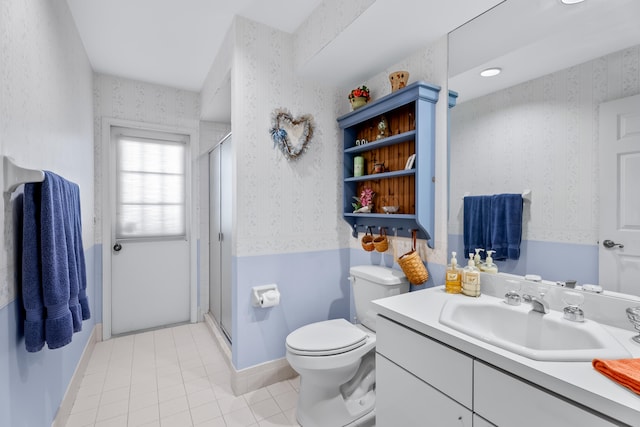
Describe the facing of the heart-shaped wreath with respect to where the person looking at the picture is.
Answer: facing the viewer

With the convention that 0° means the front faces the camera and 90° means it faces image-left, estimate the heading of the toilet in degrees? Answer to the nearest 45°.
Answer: approximately 45°

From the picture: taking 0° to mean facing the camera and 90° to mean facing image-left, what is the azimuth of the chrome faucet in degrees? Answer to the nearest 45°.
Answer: approximately 45°

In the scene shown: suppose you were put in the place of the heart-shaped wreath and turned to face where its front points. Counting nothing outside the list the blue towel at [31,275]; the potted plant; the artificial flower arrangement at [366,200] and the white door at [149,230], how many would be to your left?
2

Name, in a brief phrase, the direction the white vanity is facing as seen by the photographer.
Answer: facing the viewer and to the left of the viewer

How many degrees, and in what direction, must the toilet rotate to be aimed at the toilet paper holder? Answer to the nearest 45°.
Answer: approximately 90° to its right

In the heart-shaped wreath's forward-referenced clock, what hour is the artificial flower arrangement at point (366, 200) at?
The artificial flower arrangement is roughly at 9 o'clock from the heart-shaped wreath.

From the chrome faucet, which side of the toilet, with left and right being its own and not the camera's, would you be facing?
left

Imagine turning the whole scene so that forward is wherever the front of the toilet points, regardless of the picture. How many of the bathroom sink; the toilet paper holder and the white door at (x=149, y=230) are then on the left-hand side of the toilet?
1

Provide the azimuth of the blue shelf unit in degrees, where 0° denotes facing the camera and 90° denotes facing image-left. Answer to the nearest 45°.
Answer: approximately 45°

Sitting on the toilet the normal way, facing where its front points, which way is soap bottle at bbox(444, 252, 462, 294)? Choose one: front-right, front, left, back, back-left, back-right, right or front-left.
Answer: back-left

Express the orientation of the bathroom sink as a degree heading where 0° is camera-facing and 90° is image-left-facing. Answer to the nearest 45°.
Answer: approximately 45°

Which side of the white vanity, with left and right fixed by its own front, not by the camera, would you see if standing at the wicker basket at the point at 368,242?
right
